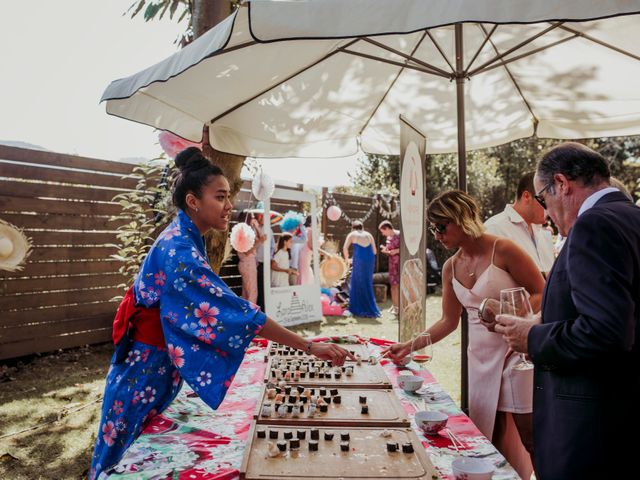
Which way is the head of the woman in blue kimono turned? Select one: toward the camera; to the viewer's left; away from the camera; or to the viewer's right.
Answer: to the viewer's right

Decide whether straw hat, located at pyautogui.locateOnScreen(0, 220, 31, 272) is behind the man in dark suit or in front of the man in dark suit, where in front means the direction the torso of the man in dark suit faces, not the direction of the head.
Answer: in front

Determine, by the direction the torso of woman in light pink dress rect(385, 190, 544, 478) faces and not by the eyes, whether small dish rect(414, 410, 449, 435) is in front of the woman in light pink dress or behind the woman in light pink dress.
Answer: in front

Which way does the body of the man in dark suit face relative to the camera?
to the viewer's left

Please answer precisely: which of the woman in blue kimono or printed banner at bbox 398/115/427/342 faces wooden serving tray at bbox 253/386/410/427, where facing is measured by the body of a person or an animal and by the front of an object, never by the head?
the woman in blue kimono

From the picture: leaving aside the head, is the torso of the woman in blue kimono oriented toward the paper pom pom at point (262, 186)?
no

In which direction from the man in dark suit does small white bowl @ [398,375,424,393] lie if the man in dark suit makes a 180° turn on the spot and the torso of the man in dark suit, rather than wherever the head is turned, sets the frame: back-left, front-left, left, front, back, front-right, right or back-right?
back-left

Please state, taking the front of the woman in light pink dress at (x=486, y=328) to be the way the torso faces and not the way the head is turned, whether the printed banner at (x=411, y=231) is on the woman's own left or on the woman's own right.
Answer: on the woman's own right

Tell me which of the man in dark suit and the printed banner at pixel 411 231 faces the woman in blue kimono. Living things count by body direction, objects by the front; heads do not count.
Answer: the man in dark suit

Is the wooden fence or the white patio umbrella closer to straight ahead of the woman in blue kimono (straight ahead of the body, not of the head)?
the white patio umbrella

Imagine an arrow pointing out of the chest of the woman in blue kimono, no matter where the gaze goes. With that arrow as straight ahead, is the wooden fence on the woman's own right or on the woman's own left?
on the woman's own left

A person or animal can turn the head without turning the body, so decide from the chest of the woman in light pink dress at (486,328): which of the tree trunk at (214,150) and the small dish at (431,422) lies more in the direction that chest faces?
the small dish

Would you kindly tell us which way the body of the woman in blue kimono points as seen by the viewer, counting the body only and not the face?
to the viewer's right
